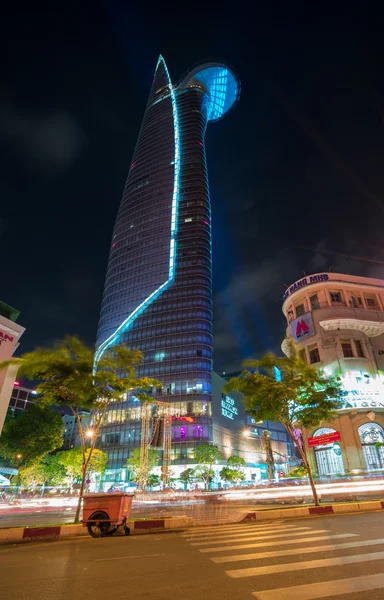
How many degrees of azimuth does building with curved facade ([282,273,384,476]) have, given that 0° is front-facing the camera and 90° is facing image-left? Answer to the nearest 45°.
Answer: approximately 45°

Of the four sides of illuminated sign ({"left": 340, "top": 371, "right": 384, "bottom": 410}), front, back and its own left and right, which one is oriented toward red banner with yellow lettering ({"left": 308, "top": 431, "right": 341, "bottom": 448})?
right

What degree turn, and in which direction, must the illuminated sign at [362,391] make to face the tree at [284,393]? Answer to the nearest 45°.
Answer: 0° — it already faces it

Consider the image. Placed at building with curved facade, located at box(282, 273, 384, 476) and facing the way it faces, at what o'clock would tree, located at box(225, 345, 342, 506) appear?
The tree is roughly at 11 o'clock from the building with curved facade.
